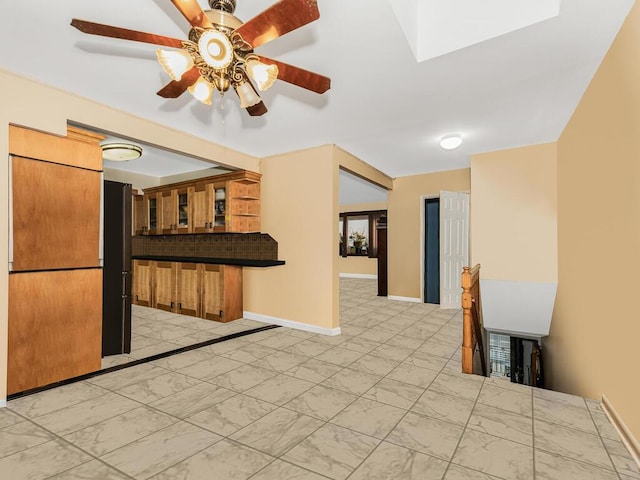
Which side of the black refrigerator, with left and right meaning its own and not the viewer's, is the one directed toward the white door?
front

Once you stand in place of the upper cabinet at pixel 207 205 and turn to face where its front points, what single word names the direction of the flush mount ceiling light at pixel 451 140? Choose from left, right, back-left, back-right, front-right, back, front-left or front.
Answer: left

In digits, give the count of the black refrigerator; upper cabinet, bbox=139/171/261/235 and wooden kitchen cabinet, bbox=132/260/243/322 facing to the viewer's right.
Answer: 1

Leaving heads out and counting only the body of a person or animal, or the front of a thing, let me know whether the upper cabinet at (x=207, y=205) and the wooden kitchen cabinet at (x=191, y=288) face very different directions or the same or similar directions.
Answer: same or similar directions

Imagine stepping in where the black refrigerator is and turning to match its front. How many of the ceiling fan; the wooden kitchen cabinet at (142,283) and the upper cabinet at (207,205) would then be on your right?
1

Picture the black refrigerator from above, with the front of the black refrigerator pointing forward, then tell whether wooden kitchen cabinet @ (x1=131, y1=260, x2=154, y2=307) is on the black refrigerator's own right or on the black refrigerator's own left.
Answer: on the black refrigerator's own left

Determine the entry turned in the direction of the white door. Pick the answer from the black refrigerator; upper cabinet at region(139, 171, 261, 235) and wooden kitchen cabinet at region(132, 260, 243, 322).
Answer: the black refrigerator

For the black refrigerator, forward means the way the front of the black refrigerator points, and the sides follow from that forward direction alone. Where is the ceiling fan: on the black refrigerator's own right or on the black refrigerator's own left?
on the black refrigerator's own right

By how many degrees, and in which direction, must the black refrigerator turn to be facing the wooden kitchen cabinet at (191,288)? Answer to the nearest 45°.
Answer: approximately 45° to its left

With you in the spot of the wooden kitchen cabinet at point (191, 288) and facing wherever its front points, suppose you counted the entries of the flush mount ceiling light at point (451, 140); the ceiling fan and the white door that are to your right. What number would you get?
0

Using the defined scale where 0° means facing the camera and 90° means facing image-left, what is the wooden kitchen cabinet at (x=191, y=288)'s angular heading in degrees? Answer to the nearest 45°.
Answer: approximately 45°

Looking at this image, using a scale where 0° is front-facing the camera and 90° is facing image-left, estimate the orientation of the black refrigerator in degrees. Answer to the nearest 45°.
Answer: approximately 270°

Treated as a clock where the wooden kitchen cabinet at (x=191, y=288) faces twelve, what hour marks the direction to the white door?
The white door is roughly at 8 o'clock from the wooden kitchen cabinet.

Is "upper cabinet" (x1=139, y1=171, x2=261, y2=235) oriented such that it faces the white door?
no

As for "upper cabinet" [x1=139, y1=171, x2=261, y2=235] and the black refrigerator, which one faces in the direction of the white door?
the black refrigerator
